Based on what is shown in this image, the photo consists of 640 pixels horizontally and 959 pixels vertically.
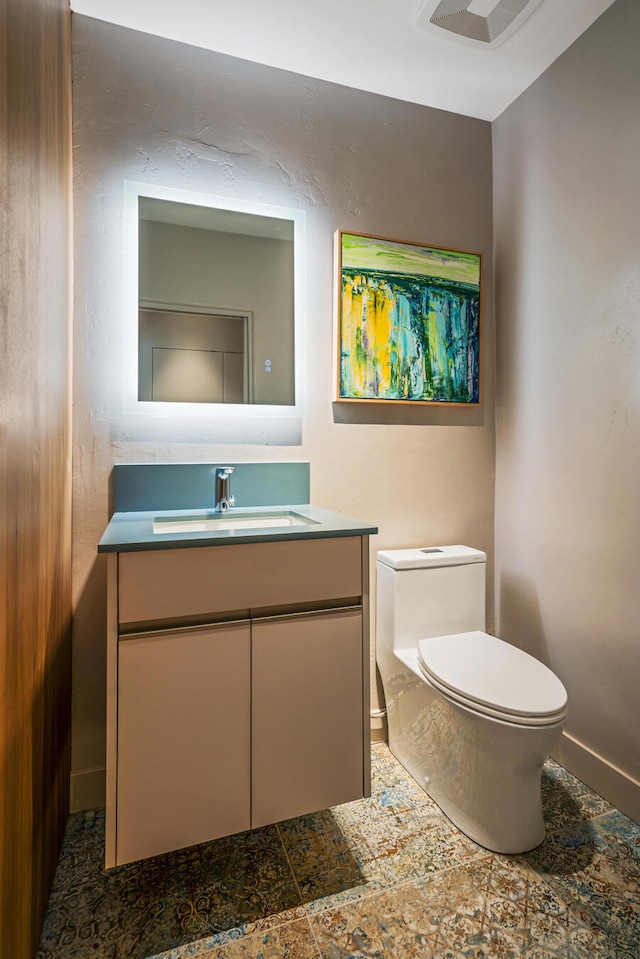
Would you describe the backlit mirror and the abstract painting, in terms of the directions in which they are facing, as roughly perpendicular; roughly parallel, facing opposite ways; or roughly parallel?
roughly parallel

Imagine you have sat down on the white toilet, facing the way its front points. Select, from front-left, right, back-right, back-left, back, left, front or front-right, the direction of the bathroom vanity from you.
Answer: right

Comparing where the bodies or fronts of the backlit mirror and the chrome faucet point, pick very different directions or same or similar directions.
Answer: same or similar directions

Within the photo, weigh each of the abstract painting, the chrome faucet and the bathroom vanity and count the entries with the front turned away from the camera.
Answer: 0

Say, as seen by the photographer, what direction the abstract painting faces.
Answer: facing the viewer and to the right of the viewer

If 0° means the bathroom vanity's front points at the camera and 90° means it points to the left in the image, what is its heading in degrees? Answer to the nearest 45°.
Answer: approximately 315°

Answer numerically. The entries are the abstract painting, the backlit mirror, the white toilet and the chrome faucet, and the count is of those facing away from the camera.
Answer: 0

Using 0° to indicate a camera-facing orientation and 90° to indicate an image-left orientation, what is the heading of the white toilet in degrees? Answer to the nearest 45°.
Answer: approximately 315°

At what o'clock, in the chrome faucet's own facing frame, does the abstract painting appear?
The abstract painting is roughly at 10 o'clock from the chrome faucet.

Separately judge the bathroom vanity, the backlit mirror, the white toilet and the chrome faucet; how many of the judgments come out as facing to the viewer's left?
0

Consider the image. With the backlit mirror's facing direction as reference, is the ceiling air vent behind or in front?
in front
